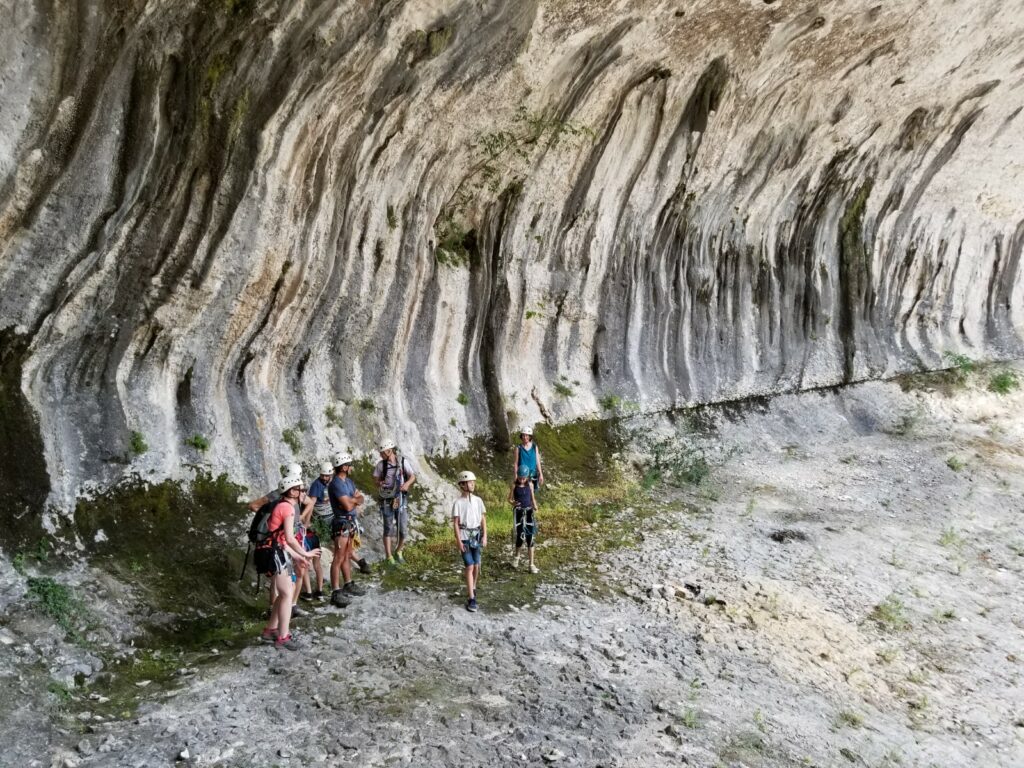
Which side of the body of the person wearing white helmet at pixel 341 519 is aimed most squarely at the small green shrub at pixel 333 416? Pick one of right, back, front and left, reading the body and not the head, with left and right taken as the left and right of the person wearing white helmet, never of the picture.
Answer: left

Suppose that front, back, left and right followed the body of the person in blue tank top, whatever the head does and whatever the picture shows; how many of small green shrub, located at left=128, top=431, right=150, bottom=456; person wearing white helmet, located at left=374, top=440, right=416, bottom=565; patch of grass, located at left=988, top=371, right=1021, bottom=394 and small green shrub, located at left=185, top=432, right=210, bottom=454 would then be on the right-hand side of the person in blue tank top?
3

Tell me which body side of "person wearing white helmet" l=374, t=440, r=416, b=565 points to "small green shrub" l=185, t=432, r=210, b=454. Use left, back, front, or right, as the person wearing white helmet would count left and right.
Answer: right

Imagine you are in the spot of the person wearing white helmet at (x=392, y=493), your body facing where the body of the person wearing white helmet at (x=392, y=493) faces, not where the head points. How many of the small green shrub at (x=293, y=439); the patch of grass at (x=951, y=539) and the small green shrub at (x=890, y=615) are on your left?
2

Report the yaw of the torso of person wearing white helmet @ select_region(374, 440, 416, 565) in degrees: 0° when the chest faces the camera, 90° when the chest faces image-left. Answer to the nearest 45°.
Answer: approximately 0°

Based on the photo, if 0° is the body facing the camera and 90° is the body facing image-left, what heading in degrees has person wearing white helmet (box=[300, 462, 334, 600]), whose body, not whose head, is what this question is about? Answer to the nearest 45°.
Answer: approximately 315°

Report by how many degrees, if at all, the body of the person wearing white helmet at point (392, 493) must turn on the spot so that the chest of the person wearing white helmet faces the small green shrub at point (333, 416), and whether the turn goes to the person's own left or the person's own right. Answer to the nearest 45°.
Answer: approximately 180°

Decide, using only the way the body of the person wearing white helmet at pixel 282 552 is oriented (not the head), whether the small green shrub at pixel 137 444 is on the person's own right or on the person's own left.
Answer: on the person's own left

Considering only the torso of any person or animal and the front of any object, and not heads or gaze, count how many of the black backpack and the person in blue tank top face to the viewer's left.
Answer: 1

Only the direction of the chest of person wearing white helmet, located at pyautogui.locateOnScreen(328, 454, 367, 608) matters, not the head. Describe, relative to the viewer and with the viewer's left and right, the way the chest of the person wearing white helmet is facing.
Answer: facing to the right of the viewer

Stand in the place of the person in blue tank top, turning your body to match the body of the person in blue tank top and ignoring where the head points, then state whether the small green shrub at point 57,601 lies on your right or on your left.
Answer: on your right

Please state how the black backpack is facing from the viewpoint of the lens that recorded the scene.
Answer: facing to the left of the viewer

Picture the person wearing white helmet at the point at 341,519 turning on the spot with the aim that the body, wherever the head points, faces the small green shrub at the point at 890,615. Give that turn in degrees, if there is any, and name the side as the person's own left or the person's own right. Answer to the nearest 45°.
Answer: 0° — they already face it
